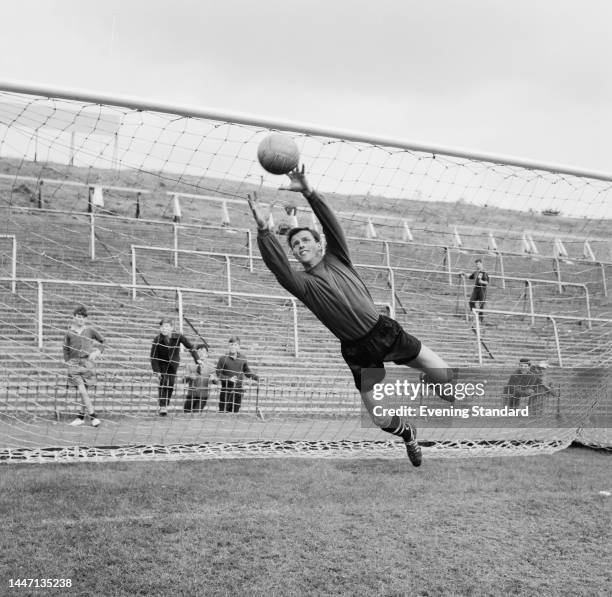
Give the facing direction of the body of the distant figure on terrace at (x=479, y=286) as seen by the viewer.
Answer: toward the camera

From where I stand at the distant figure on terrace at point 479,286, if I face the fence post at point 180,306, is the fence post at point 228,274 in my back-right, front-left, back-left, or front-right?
front-right

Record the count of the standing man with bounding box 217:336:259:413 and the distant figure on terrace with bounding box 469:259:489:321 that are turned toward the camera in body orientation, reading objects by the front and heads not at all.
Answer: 2

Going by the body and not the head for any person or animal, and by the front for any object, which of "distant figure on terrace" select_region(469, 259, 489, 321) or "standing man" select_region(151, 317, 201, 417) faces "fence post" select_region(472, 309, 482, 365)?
the distant figure on terrace

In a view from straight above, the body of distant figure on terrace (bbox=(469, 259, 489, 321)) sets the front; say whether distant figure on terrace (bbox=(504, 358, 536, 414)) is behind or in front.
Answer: in front

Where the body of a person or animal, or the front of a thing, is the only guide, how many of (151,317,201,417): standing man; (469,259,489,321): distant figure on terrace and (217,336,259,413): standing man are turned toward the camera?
3

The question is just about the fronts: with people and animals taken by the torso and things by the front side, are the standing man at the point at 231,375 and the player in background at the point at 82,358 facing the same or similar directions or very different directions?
same or similar directions

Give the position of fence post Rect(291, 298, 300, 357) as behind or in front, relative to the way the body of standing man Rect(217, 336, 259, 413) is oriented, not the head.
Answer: behind

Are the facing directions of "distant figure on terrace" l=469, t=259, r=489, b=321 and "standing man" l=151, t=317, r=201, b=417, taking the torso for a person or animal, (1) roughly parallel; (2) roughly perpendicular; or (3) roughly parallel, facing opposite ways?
roughly parallel

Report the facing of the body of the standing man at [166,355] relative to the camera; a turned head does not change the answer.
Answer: toward the camera

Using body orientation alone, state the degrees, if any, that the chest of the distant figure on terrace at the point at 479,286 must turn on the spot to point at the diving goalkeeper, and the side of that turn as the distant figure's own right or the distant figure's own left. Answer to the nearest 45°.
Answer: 0° — they already face them

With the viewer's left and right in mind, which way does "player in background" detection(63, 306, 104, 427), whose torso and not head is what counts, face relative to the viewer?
facing the viewer

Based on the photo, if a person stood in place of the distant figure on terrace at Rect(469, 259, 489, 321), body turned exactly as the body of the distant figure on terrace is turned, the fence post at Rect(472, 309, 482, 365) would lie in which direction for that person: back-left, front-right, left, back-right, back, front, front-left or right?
front

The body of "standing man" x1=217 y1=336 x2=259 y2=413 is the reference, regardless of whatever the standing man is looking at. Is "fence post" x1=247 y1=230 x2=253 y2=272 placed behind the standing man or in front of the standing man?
behind

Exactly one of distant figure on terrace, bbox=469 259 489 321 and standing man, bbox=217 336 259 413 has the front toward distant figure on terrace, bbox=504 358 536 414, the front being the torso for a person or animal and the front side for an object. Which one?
distant figure on terrace, bbox=469 259 489 321

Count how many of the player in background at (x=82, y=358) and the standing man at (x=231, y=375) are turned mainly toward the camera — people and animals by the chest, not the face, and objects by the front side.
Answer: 2
